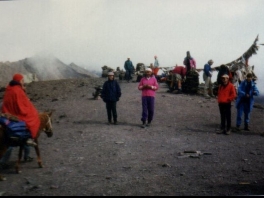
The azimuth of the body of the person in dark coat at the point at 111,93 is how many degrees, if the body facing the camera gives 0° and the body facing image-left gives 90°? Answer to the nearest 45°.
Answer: approximately 0°

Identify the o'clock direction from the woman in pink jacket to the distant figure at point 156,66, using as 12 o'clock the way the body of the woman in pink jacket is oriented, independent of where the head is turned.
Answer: The distant figure is roughly at 6 o'clock from the woman in pink jacket.

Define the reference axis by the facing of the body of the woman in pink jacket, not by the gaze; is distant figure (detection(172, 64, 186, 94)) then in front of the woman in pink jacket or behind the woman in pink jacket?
behind

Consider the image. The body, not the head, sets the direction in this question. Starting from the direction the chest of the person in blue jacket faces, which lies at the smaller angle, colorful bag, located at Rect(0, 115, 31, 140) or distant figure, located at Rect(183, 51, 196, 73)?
the colorful bag

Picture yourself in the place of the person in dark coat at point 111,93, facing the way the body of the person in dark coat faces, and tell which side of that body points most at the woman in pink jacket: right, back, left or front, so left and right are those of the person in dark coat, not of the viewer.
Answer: left

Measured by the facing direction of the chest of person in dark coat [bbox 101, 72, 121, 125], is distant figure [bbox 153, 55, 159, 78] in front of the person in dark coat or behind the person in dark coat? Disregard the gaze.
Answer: behind
